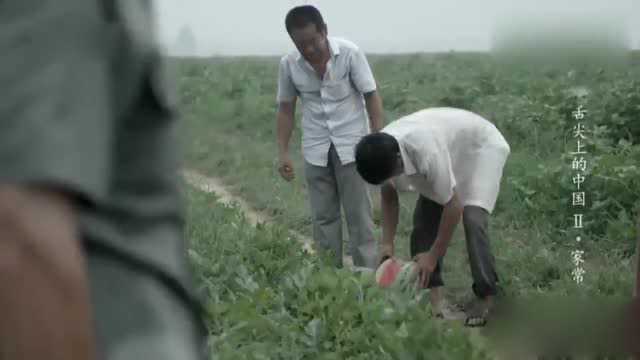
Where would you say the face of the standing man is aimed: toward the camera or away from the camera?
toward the camera

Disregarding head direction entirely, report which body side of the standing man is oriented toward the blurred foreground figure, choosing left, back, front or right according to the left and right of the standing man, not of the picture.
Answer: front

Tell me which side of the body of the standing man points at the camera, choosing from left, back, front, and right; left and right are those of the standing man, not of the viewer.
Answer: front
